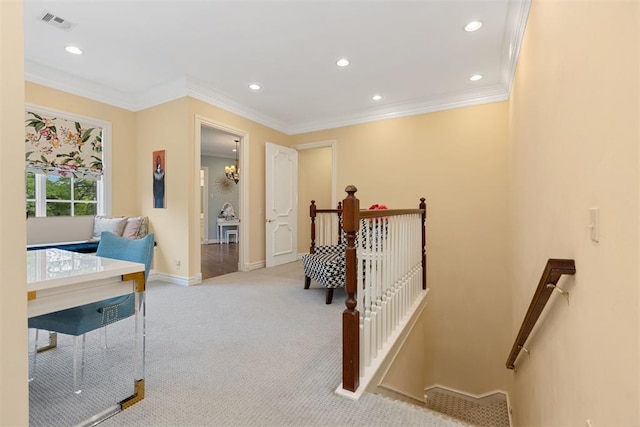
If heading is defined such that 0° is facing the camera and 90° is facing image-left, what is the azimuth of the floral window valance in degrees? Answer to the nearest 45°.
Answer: approximately 315°

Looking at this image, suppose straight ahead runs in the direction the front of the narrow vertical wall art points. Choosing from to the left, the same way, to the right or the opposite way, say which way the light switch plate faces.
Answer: to the right

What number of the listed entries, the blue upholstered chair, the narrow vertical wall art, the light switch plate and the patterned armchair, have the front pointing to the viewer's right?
0

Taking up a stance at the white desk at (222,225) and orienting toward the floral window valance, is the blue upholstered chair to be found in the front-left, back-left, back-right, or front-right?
front-left

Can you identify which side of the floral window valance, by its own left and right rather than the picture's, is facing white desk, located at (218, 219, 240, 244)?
left

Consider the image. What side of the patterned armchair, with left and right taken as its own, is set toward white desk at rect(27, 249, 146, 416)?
front

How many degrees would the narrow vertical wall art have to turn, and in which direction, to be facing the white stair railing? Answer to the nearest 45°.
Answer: approximately 45° to its left

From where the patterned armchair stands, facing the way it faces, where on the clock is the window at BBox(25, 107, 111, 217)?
The window is roughly at 2 o'clock from the patterned armchair.

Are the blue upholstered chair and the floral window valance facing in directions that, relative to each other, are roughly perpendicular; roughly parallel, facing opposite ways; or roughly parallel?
roughly perpendicular

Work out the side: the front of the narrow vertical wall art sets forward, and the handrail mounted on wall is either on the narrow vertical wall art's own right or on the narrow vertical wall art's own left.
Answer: on the narrow vertical wall art's own left

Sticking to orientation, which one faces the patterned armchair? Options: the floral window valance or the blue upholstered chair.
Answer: the floral window valance

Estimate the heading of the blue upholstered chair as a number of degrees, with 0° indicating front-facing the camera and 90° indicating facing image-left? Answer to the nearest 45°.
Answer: approximately 45°

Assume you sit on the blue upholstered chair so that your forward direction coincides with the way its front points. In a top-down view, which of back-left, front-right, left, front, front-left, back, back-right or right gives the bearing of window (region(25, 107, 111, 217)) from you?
back-right

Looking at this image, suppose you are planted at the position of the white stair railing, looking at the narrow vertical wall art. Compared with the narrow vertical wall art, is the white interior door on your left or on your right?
right

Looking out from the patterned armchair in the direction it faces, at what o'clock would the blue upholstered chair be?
The blue upholstered chair is roughly at 12 o'clock from the patterned armchair.

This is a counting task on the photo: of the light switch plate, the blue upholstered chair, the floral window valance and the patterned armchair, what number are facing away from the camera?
0

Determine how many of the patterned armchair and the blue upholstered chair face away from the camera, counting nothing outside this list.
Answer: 0

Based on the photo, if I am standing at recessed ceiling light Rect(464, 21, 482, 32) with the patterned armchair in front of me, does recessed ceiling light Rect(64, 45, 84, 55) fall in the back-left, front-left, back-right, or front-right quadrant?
front-left

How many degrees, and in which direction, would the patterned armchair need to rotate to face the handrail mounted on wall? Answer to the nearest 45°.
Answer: approximately 90° to its left

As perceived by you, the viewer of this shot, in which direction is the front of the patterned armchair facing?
facing the viewer and to the left of the viewer

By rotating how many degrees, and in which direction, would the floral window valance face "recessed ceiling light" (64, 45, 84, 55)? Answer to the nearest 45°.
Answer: approximately 45° to its right
